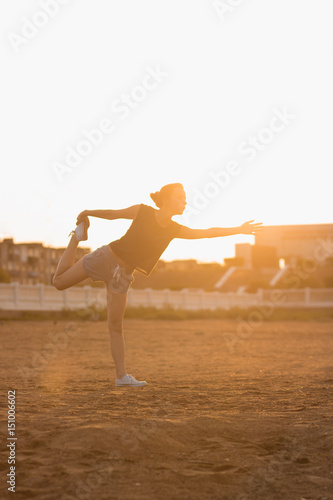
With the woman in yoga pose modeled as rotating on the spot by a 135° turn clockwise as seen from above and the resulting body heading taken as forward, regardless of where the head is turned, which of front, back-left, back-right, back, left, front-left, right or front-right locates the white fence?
right

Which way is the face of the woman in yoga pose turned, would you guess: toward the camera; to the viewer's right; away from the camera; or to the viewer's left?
to the viewer's right
